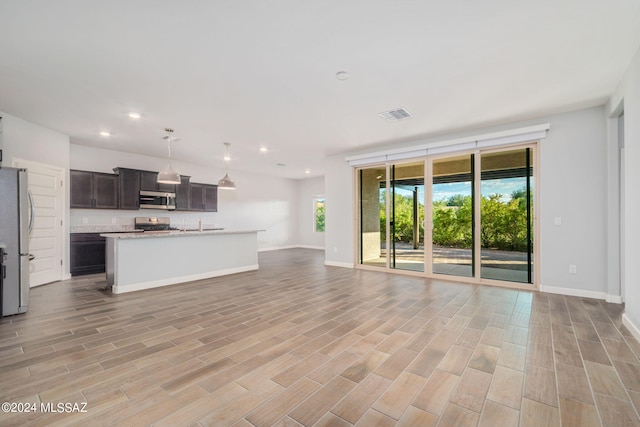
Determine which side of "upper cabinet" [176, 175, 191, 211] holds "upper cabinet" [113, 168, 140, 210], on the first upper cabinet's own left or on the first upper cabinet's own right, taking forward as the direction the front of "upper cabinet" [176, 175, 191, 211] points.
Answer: on the first upper cabinet's own right

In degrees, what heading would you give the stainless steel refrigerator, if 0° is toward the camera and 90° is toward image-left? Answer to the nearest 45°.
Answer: approximately 270°

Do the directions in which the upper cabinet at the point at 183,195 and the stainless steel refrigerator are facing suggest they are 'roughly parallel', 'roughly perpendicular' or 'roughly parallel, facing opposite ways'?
roughly perpendicular

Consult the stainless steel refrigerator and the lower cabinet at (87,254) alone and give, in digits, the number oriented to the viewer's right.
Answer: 1

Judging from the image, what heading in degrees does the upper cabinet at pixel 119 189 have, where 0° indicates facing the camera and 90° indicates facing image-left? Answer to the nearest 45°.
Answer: approximately 315°

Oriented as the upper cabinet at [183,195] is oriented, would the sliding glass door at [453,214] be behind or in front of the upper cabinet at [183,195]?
in front

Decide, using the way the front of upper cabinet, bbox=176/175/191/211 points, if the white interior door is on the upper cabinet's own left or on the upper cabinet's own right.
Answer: on the upper cabinet's own right

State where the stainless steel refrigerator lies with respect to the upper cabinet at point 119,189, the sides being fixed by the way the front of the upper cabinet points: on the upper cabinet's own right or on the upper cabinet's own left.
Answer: on the upper cabinet's own right

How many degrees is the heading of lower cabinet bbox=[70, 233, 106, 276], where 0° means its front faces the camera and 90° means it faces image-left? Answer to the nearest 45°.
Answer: approximately 0°

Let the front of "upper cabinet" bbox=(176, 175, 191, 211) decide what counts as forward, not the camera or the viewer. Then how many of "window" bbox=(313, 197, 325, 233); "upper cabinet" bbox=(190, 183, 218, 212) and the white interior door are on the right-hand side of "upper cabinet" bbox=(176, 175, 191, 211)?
1

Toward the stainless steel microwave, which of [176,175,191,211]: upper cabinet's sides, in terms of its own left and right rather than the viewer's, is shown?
right
